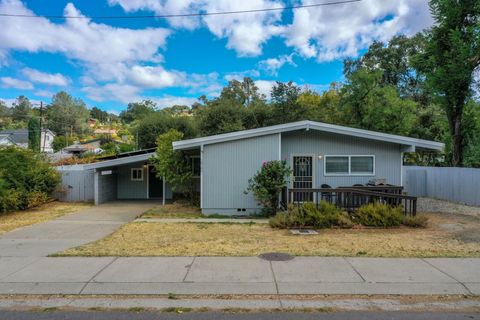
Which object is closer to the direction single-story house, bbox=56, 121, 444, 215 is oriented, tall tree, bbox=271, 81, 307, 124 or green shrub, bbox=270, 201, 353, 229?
the green shrub

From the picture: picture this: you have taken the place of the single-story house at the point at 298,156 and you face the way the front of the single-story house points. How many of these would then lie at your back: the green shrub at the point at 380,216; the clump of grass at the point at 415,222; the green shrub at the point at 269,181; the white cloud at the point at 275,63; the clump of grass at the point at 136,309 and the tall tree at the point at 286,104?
2

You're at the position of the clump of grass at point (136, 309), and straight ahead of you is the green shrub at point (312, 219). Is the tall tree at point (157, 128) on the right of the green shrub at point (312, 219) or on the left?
left

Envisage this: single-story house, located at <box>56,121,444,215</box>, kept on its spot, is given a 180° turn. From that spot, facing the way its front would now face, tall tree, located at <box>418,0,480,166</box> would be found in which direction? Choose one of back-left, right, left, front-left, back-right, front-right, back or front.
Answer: front-right

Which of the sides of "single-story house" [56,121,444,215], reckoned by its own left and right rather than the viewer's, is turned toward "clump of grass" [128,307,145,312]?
front

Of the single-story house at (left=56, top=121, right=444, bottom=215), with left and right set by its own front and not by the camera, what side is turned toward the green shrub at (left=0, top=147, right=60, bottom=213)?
right

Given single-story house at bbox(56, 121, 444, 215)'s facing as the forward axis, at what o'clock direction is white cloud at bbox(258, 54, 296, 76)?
The white cloud is roughly at 6 o'clock from the single-story house.

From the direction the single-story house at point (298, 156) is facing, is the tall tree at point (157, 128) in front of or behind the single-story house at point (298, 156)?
behind

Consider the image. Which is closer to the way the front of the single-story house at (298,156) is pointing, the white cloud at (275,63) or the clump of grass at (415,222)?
the clump of grass

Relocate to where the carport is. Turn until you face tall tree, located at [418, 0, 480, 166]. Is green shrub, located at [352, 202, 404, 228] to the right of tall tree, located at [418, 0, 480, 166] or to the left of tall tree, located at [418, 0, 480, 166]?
right

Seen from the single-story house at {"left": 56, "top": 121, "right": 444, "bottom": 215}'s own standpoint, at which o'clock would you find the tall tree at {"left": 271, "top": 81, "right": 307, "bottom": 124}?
The tall tree is roughly at 6 o'clock from the single-story house.

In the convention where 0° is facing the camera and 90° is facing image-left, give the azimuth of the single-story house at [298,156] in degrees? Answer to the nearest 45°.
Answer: approximately 0°

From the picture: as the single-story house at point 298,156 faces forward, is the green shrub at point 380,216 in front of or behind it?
in front

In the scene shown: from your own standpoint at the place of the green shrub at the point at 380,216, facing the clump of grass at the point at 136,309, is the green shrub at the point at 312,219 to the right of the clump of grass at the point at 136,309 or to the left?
right

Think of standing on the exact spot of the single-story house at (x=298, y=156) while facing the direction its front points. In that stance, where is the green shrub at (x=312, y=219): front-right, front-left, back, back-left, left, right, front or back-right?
front
